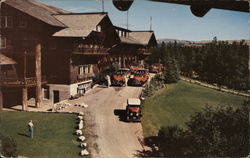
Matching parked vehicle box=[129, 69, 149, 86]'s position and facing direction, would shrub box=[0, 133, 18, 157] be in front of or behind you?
in front

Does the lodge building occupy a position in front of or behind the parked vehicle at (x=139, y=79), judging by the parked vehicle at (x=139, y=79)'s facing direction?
in front

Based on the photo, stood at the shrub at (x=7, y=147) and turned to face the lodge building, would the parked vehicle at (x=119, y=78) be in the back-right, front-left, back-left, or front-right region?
front-right

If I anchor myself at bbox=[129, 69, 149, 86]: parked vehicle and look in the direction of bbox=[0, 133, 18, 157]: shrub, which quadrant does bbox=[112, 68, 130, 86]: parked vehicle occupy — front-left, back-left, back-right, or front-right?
front-right

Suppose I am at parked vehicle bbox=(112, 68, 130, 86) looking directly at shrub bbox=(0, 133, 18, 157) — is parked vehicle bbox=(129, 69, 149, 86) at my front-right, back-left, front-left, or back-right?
back-left

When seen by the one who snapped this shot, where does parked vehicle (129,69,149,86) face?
facing the viewer and to the left of the viewer

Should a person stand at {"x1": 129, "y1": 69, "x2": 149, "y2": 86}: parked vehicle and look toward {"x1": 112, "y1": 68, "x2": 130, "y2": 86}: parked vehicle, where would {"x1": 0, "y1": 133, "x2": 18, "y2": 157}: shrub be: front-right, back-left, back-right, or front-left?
front-left
